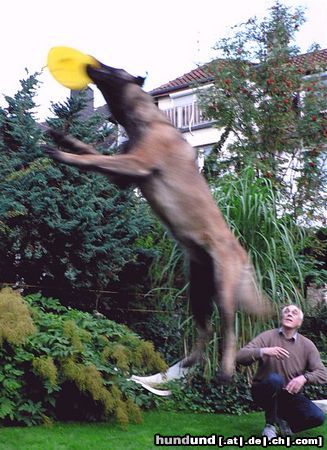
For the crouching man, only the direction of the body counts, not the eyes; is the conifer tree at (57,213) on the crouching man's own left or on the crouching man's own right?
on the crouching man's own right

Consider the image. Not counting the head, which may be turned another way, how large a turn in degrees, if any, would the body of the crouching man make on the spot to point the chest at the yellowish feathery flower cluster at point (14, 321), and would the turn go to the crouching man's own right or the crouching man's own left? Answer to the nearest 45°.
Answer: approximately 90° to the crouching man's own right

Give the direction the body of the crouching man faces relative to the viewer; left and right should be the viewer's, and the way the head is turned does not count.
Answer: facing the viewer

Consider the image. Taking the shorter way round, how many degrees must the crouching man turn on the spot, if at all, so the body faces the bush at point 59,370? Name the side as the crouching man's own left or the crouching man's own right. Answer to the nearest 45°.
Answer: approximately 90° to the crouching man's own right

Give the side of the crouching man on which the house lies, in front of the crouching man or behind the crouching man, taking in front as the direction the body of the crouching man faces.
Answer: behind

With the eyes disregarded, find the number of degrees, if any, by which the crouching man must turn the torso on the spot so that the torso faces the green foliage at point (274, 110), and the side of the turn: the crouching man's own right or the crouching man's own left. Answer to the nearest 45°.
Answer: approximately 180°

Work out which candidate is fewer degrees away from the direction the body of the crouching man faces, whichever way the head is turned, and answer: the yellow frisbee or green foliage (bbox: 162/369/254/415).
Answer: the yellow frisbee

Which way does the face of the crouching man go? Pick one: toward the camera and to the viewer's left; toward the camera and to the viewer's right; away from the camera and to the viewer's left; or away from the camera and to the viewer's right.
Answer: toward the camera and to the viewer's left

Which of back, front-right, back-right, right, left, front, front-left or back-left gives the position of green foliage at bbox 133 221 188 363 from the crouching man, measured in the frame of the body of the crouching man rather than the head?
back-right
